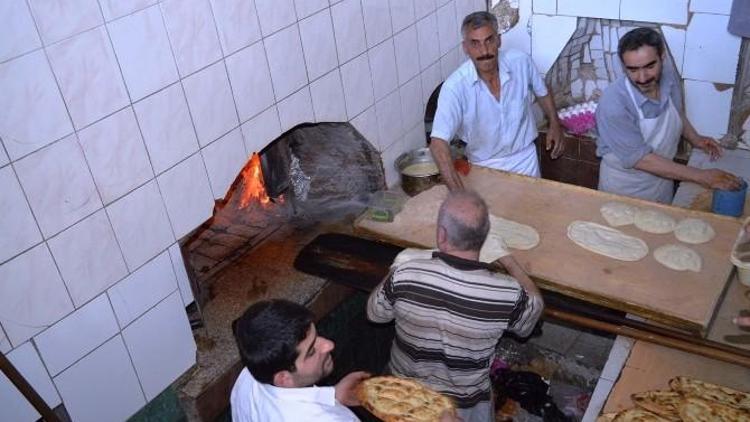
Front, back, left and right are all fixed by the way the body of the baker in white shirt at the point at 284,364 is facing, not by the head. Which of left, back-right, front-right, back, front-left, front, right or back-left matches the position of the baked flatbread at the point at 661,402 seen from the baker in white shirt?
front

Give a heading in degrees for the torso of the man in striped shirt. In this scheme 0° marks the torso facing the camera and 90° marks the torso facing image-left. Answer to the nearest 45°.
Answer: approximately 180°

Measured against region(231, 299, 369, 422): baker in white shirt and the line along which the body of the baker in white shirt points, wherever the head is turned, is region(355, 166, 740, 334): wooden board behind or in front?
in front

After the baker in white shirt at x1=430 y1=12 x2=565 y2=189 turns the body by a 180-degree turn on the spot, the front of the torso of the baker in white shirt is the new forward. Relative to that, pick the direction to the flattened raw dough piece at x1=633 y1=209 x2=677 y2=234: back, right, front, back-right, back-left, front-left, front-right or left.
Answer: back-right

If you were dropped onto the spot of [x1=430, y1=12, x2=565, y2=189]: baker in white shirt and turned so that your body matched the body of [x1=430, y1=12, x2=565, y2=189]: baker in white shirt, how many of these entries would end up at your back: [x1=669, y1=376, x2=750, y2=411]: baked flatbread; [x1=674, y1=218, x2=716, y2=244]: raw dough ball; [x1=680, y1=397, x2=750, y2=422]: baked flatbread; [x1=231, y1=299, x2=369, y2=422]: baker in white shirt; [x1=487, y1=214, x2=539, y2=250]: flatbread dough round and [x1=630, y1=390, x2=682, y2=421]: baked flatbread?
0

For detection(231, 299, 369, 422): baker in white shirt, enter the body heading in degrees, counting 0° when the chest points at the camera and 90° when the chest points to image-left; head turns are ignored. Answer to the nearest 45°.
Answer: approximately 270°

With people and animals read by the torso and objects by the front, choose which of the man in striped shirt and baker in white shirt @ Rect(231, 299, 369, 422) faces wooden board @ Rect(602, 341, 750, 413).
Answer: the baker in white shirt

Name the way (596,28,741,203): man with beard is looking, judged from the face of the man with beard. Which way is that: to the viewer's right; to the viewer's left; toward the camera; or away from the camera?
toward the camera

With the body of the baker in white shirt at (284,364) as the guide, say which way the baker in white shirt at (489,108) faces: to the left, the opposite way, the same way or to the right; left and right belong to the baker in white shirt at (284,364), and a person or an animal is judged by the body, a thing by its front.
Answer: to the right

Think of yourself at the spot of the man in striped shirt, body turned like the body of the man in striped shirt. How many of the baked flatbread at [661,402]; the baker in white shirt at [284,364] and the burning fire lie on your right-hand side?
1

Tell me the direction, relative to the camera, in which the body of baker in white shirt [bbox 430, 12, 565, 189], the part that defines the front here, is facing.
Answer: toward the camera

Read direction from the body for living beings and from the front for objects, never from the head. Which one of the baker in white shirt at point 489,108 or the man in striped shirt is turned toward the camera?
the baker in white shirt

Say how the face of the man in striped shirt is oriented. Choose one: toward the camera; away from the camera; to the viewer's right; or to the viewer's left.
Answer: away from the camera

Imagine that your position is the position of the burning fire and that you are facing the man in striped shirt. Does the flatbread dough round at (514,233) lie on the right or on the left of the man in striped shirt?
left

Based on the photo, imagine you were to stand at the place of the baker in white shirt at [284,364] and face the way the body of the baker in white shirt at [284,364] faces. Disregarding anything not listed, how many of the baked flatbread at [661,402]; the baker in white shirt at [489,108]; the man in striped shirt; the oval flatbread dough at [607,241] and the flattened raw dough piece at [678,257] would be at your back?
0

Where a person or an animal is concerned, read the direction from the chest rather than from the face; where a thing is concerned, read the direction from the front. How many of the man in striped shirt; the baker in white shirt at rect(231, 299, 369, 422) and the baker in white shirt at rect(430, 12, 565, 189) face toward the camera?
1

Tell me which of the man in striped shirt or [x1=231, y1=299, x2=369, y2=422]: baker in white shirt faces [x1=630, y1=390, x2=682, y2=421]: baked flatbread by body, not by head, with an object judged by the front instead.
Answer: the baker in white shirt

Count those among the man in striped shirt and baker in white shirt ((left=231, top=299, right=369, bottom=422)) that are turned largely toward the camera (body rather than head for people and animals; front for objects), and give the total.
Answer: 0

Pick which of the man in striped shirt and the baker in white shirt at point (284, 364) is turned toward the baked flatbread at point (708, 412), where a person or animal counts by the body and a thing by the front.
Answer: the baker in white shirt
